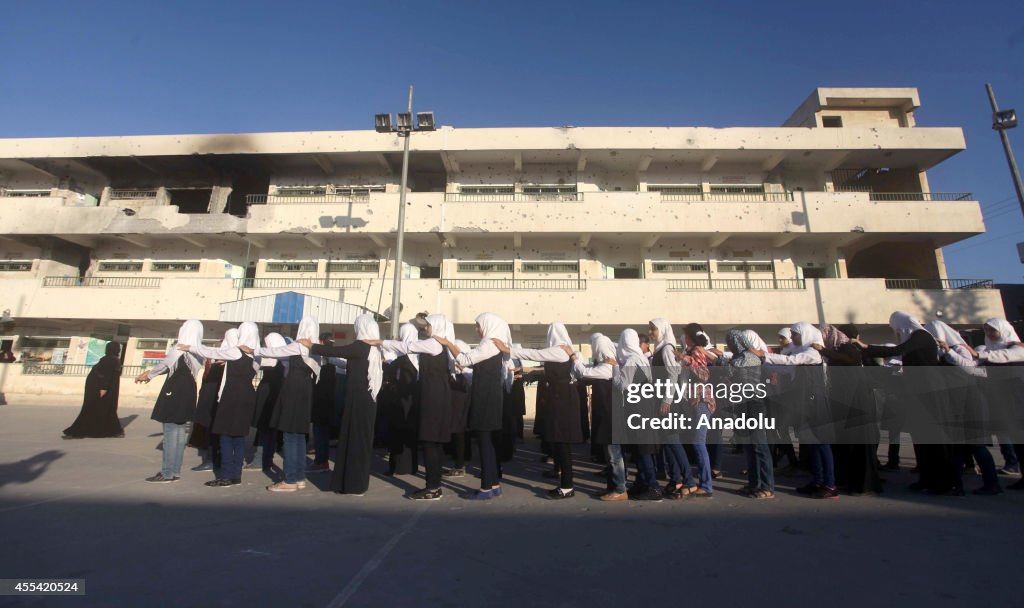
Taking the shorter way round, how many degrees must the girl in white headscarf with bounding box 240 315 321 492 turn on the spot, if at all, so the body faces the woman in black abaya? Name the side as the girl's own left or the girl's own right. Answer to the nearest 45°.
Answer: approximately 45° to the girl's own right

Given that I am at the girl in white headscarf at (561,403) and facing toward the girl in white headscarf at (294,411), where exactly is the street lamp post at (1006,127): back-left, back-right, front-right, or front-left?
back-right

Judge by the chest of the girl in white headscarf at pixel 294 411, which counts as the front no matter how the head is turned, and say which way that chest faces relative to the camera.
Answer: to the viewer's left

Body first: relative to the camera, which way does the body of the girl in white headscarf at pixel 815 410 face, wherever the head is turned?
to the viewer's left

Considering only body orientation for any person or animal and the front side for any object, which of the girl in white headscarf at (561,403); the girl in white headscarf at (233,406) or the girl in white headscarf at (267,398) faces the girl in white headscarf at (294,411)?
the girl in white headscarf at (561,403)

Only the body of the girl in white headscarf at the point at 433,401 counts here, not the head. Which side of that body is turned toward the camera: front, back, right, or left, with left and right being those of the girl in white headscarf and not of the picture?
left

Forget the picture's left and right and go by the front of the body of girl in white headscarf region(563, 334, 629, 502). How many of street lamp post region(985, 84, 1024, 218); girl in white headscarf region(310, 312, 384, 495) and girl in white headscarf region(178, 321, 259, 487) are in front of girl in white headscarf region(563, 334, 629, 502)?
2

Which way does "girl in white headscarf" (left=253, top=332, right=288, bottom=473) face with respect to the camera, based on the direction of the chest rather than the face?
to the viewer's left

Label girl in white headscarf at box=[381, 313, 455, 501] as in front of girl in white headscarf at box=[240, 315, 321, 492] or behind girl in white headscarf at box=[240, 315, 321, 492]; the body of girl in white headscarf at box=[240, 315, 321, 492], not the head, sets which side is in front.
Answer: behind

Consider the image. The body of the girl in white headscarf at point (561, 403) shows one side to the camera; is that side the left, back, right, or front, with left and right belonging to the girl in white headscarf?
left

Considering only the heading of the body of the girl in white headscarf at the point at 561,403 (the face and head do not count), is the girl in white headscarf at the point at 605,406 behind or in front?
behind

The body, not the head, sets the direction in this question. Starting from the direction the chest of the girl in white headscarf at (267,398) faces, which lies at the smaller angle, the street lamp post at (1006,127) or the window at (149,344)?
the window

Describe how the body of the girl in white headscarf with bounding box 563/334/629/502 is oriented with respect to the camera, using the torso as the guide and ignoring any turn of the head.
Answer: to the viewer's left

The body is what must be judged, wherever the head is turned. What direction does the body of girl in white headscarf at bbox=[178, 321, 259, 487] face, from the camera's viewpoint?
to the viewer's left

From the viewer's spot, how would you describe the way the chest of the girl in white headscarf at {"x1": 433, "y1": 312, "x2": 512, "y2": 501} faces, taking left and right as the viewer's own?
facing to the left of the viewer

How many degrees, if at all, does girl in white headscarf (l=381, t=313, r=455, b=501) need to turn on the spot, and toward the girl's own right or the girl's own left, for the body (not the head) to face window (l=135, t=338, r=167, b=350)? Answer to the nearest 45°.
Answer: approximately 45° to the girl's own right
